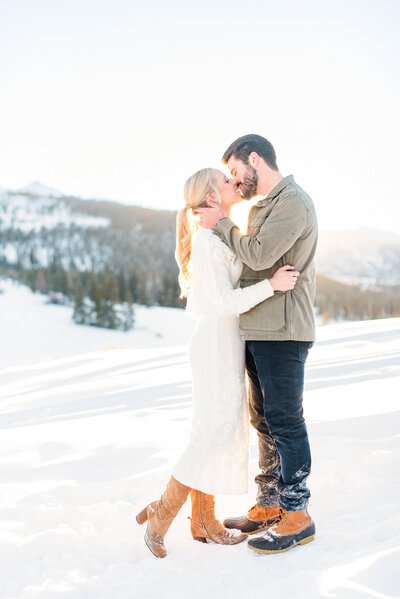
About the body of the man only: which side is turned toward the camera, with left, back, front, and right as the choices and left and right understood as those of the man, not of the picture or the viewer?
left

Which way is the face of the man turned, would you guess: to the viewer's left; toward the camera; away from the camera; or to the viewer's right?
to the viewer's left

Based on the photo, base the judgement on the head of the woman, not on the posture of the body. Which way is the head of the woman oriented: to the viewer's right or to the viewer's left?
to the viewer's right

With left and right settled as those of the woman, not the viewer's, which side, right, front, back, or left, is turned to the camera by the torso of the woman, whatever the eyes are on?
right

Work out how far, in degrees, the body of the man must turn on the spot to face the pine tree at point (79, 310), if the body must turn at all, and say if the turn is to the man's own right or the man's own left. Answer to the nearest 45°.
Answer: approximately 90° to the man's own right

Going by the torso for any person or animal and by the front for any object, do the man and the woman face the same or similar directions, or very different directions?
very different directions

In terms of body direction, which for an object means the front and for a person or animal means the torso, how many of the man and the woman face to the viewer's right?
1
